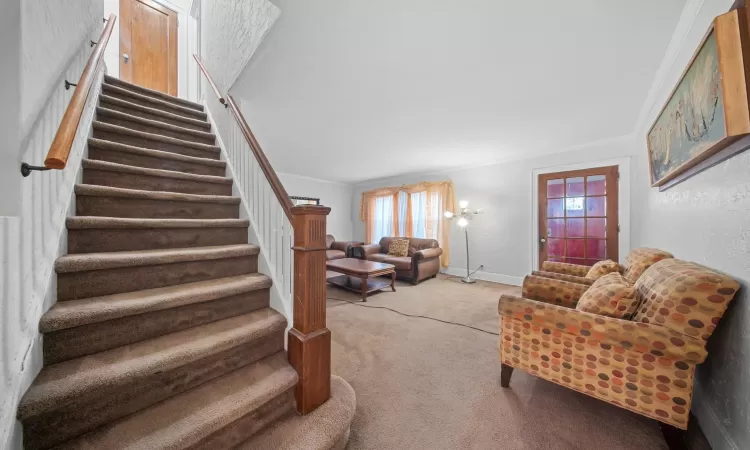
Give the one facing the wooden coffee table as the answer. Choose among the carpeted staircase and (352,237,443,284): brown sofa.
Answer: the brown sofa

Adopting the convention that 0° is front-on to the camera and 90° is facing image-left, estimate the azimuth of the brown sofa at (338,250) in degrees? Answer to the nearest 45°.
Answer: approximately 315°

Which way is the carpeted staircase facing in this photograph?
toward the camera

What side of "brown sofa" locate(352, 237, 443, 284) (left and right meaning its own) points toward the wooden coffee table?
front

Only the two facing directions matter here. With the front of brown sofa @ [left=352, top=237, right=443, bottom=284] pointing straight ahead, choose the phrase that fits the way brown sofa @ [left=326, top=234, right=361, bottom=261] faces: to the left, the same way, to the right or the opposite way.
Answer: to the left

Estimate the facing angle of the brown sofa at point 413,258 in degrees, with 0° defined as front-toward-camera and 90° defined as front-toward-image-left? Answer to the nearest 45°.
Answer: approximately 45°

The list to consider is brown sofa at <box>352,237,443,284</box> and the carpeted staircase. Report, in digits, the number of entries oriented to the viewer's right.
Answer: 0

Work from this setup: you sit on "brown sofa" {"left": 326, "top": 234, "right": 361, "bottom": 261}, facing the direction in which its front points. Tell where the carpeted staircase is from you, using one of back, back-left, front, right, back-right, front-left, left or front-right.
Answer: front-right

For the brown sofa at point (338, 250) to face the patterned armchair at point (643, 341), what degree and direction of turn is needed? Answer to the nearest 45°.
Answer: approximately 45° to its right

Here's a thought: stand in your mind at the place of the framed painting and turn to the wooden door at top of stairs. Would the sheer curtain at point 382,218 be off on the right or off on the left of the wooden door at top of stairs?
right
